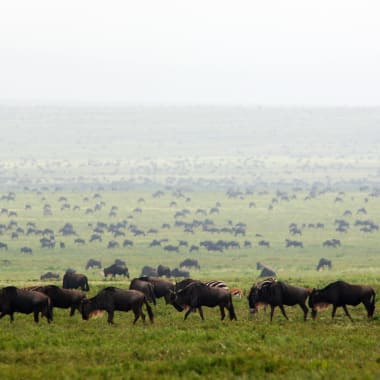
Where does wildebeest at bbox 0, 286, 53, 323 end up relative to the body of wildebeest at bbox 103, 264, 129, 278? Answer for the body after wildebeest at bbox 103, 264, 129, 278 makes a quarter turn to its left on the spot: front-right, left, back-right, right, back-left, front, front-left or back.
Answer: front

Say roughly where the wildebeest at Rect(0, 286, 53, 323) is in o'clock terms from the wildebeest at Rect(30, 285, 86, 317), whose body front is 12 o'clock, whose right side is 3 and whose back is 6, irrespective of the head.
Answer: the wildebeest at Rect(0, 286, 53, 323) is roughly at 10 o'clock from the wildebeest at Rect(30, 285, 86, 317).

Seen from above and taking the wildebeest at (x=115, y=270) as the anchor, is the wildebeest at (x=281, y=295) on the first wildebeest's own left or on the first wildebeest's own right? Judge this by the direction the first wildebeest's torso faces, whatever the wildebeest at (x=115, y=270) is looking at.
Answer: on the first wildebeest's own left

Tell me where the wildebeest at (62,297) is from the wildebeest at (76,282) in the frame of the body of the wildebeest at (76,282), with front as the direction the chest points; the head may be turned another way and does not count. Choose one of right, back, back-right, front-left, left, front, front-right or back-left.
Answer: left

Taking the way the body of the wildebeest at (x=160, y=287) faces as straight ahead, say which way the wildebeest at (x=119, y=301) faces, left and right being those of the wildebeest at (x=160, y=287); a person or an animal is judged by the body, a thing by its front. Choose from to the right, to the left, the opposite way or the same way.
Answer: the same way

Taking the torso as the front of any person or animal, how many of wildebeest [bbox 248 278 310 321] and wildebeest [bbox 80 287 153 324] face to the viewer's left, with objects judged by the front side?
2

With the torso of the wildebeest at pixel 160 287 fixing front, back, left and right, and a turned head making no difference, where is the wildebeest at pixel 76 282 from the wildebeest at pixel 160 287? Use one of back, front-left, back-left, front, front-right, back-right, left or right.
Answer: front-right

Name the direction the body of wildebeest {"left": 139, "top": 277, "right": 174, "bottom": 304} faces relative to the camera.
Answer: to the viewer's left

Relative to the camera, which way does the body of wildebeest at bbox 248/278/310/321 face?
to the viewer's left

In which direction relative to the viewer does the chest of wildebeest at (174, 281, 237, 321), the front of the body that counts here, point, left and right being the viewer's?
facing to the left of the viewer

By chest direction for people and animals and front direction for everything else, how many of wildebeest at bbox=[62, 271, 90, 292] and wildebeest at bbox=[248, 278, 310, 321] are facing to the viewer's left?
2

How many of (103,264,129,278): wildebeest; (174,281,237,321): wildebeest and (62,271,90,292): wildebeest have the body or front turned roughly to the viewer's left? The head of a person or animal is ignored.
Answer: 3

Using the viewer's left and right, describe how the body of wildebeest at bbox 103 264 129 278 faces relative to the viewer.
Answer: facing to the left of the viewer
